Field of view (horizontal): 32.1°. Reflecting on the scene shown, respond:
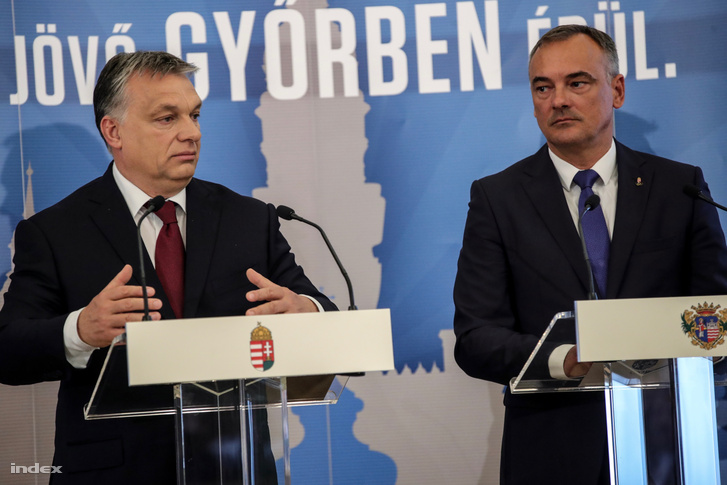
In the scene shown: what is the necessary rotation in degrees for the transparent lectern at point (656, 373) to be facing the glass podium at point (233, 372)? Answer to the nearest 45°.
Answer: approximately 90° to its right

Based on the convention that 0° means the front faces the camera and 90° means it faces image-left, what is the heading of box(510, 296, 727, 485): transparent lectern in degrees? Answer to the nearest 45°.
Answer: approximately 0°

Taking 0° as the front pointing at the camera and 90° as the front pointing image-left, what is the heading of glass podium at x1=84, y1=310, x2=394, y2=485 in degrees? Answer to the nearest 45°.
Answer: approximately 0°

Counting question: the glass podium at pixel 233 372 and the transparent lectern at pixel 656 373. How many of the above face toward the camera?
2

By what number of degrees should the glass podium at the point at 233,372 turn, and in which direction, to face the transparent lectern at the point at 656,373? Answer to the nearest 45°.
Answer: approximately 90° to its left
